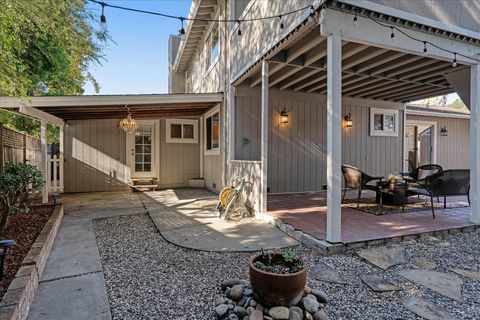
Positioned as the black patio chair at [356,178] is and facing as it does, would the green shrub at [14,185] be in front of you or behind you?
behind

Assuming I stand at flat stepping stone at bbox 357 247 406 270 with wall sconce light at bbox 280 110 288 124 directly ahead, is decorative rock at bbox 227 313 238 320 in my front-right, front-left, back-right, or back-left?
back-left

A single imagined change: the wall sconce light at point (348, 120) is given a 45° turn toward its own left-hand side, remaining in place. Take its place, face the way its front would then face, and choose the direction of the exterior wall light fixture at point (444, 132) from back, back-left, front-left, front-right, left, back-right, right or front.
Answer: left

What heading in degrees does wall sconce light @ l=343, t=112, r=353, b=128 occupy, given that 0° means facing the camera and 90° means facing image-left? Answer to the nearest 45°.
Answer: approximately 0°

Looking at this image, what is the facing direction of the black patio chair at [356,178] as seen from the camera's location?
facing away from the viewer and to the right of the viewer

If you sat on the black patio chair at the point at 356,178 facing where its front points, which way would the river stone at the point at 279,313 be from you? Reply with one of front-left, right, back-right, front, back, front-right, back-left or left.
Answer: back-right

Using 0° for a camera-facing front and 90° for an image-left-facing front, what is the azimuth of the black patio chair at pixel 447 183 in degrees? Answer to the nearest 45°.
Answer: approximately 135°

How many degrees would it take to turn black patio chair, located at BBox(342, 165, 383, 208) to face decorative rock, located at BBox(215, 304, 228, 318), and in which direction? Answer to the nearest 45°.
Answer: approximately 135° to its right

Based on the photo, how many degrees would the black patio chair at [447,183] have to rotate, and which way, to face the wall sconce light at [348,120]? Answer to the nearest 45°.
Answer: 0° — it already faces it

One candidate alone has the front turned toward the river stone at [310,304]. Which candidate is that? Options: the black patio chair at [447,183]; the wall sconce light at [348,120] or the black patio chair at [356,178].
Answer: the wall sconce light

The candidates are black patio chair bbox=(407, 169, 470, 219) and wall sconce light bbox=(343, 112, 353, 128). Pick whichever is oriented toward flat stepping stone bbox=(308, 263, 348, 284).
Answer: the wall sconce light

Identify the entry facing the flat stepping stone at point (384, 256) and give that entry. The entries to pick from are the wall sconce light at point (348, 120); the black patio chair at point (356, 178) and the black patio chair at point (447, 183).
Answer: the wall sconce light

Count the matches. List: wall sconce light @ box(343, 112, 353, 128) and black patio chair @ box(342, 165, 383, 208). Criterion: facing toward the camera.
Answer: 1
